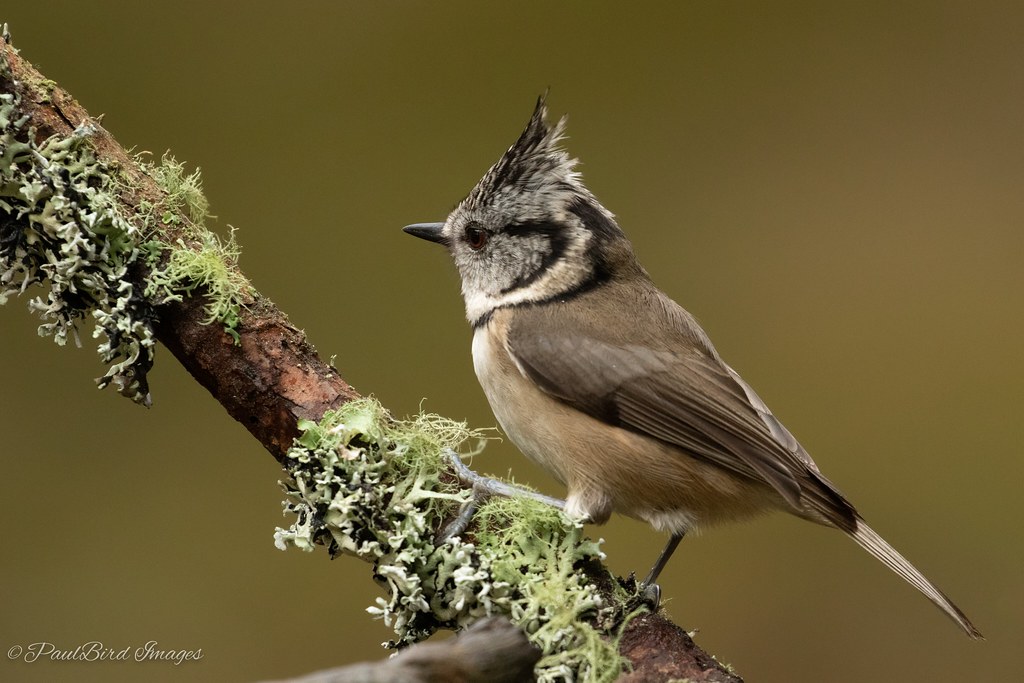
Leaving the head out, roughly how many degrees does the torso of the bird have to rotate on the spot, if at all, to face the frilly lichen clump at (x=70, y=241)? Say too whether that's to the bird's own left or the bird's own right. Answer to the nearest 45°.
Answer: approximately 45° to the bird's own left

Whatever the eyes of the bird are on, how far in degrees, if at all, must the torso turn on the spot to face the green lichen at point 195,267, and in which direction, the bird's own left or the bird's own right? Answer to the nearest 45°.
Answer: approximately 45° to the bird's own left

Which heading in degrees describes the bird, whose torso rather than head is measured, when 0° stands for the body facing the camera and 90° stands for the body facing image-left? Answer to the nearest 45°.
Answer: approximately 90°
